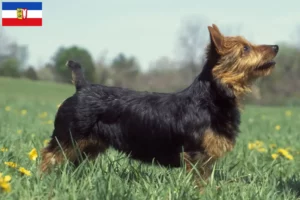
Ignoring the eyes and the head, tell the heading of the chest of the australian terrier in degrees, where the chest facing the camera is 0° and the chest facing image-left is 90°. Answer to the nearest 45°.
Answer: approximately 270°
